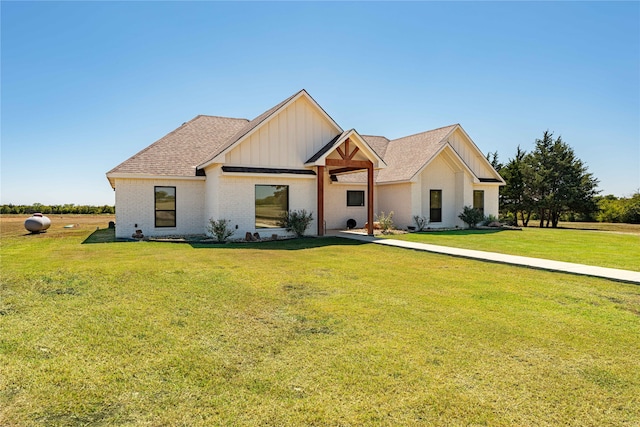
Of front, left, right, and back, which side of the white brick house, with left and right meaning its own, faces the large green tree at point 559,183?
left

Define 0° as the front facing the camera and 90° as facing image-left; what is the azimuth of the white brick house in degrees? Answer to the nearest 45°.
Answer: approximately 315°

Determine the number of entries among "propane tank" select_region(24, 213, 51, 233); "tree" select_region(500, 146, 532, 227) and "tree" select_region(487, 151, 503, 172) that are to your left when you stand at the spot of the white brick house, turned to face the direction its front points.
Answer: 2

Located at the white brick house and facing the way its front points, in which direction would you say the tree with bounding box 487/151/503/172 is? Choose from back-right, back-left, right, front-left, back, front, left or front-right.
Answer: left

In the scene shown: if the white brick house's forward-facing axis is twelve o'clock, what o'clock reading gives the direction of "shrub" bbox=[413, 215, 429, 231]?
The shrub is roughly at 10 o'clock from the white brick house.

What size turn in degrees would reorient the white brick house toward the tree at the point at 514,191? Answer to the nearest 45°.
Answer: approximately 90° to its left

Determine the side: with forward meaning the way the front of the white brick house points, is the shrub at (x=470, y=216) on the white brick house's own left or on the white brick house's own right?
on the white brick house's own left

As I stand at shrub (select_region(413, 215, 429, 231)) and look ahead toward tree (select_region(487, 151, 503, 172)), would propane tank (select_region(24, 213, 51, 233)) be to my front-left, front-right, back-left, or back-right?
back-left
